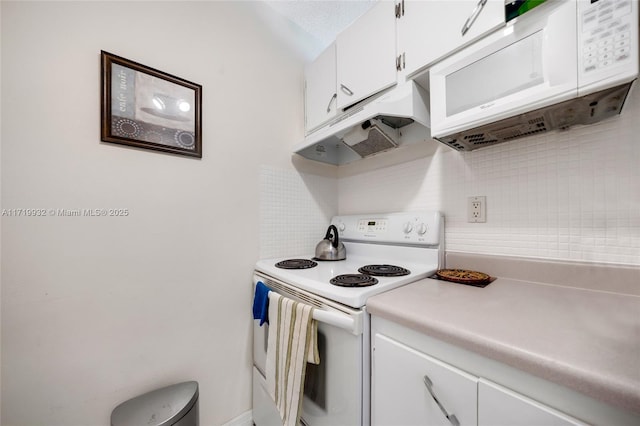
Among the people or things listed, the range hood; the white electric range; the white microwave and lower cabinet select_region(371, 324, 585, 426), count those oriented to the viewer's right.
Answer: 0

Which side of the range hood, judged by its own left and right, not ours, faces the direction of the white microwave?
left

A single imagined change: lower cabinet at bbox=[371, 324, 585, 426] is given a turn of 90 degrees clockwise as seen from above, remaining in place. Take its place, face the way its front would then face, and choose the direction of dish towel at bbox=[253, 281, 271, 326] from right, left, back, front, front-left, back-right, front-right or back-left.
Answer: front-left

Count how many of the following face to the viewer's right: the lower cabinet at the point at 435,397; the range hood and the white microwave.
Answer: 0

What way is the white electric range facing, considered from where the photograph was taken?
facing the viewer and to the left of the viewer

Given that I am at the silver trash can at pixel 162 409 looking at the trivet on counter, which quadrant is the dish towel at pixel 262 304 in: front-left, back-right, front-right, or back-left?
front-left

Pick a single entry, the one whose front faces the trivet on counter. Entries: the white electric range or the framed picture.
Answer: the framed picture

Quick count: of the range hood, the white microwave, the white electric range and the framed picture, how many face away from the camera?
0

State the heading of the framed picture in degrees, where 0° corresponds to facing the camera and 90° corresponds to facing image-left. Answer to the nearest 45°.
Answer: approximately 315°

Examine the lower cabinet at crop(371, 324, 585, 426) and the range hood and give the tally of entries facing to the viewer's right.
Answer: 0

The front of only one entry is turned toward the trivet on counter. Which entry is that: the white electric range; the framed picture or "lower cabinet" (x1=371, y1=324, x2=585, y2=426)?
the framed picture

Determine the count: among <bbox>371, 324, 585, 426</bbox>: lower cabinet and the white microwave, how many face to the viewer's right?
0
